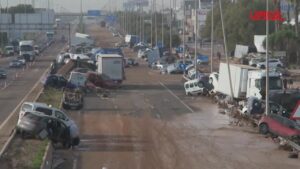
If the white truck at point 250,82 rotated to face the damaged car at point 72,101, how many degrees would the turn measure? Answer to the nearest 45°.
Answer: approximately 135° to its right

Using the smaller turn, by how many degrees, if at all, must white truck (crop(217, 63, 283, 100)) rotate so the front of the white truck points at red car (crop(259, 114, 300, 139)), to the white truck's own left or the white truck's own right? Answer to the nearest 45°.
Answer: approximately 45° to the white truck's own right

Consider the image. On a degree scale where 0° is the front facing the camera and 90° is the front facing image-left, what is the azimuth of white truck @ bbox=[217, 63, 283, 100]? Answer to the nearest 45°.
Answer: approximately 315°

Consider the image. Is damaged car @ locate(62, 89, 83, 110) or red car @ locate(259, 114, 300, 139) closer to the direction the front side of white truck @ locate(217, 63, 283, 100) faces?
the red car
